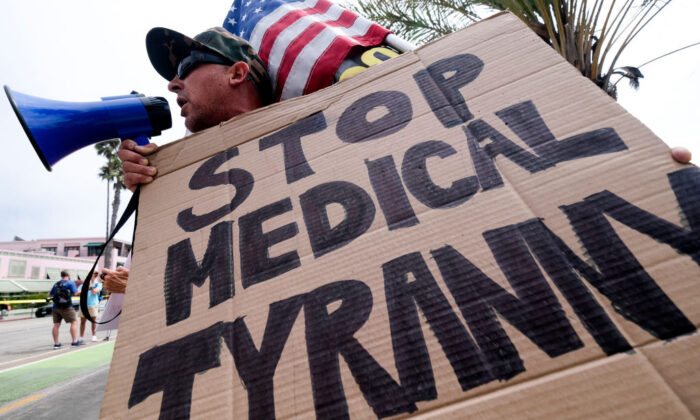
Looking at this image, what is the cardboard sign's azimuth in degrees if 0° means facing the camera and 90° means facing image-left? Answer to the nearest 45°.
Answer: approximately 0°

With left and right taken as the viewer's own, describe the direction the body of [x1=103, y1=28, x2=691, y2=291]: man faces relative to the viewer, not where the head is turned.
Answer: facing to the left of the viewer

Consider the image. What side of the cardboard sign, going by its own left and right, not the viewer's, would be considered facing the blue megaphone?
right

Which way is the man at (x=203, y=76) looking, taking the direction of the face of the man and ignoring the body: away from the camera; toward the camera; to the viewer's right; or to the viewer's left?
to the viewer's left

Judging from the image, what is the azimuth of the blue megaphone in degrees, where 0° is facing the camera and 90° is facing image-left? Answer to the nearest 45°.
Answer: approximately 90°

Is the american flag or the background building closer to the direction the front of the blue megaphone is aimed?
the background building

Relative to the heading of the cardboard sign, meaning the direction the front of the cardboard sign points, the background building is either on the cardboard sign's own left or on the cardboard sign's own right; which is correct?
on the cardboard sign's own right

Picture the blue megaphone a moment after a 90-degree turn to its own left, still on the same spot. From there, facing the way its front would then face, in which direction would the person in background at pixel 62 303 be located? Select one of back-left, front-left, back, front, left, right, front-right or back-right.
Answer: back

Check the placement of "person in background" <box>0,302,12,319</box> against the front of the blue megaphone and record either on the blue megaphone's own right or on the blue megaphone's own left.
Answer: on the blue megaphone's own right
